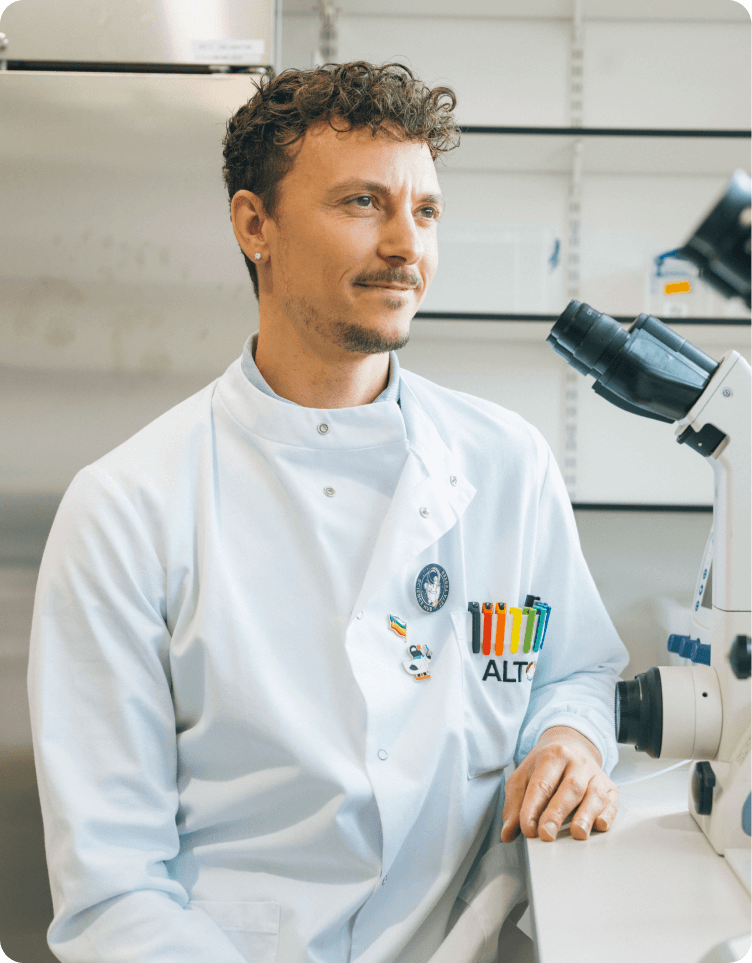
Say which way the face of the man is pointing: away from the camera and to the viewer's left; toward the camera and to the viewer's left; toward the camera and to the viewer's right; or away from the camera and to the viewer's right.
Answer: toward the camera and to the viewer's right

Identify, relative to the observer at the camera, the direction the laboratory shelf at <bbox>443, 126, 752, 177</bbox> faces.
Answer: facing the viewer

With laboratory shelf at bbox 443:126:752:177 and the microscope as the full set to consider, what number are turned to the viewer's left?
1

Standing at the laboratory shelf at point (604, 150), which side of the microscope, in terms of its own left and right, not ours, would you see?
right

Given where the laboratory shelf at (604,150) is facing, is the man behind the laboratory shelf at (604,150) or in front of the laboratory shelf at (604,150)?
in front

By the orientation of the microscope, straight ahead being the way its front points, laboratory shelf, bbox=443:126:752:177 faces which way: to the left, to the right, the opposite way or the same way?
to the left

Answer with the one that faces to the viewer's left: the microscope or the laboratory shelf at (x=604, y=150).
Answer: the microscope

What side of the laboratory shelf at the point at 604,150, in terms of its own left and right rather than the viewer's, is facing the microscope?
front

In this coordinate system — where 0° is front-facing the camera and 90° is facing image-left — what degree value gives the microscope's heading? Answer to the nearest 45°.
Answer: approximately 90°
